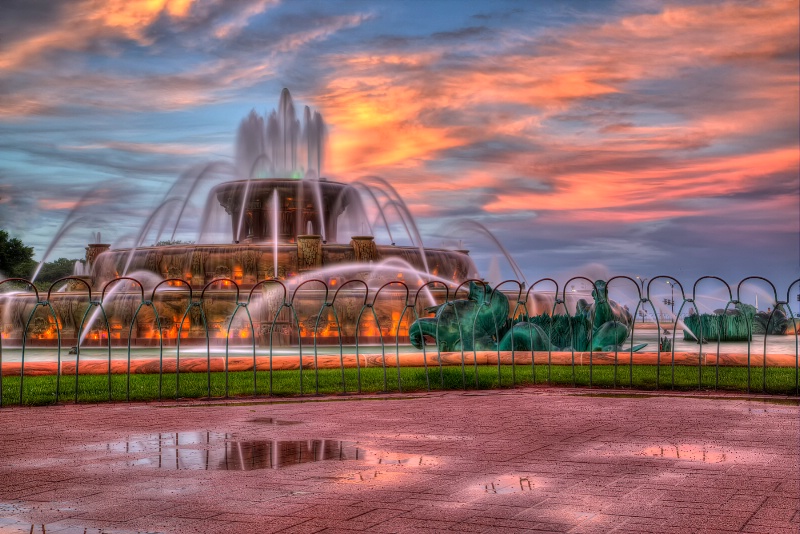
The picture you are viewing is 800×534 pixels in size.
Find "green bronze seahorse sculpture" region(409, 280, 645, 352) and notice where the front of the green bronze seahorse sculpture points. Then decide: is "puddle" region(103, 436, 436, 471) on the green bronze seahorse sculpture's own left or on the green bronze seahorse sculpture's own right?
on the green bronze seahorse sculpture's own left

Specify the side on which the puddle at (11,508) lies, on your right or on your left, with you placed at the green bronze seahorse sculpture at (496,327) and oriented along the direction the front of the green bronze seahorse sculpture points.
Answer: on your left

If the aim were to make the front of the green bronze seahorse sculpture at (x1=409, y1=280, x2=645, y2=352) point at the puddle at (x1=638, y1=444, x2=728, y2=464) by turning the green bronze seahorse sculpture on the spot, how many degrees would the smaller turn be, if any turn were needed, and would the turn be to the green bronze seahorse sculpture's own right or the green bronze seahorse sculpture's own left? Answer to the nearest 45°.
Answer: approximately 90° to the green bronze seahorse sculpture's own left

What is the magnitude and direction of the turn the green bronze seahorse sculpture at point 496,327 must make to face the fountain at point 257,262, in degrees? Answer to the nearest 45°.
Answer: approximately 45° to its right

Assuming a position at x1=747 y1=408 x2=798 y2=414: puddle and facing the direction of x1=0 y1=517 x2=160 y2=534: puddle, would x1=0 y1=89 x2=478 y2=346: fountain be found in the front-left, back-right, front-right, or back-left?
back-right

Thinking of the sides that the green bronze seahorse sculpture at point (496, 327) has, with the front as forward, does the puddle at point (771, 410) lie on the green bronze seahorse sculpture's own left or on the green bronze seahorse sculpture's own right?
on the green bronze seahorse sculpture's own left

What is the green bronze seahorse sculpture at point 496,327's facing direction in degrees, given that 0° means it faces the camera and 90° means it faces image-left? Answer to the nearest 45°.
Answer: approximately 90°

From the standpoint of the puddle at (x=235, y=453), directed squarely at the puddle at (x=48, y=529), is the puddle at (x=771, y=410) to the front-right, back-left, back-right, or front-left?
back-left
